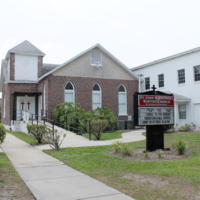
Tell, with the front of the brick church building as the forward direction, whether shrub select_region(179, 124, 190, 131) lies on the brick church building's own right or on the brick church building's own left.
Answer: on the brick church building's own left

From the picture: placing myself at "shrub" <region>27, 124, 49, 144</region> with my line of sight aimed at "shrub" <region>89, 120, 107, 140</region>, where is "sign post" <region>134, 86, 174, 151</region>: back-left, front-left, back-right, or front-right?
front-right

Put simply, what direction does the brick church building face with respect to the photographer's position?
facing the viewer

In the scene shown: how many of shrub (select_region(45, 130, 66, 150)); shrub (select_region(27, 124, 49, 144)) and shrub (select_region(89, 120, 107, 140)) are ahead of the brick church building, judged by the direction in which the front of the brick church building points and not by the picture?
3

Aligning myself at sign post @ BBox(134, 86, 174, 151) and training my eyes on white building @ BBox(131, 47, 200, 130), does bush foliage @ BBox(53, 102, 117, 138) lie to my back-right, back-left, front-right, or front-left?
front-left

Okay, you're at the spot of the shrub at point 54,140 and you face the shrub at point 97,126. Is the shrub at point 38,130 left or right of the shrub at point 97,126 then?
left

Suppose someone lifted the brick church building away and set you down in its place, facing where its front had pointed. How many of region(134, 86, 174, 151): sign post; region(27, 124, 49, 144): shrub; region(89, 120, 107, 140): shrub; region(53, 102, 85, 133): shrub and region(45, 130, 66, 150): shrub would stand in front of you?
5

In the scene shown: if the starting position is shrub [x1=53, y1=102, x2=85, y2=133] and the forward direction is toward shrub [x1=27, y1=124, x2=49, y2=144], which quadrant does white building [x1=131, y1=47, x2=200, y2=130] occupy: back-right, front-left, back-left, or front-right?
back-left

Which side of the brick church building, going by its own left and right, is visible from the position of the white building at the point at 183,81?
left

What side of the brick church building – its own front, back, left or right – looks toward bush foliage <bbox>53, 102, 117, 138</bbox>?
front

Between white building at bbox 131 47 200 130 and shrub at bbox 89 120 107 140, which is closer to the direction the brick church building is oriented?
the shrub

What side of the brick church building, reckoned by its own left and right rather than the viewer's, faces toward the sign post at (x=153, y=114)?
front

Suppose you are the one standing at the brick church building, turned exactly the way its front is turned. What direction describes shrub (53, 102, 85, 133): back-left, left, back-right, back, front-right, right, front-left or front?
front

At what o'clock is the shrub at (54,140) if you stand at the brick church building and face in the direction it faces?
The shrub is roughly at 12 o'clock from the brick church building.

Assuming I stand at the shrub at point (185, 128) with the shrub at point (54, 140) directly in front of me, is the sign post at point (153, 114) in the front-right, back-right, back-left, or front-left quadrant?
front-left

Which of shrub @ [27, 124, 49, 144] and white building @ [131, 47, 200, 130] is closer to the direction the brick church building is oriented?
the shrub

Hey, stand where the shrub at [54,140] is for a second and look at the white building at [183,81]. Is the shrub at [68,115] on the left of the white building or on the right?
left
